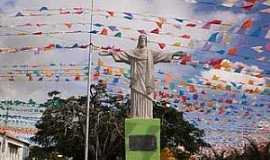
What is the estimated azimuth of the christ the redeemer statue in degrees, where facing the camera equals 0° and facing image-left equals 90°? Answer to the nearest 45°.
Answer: approximately 0°
